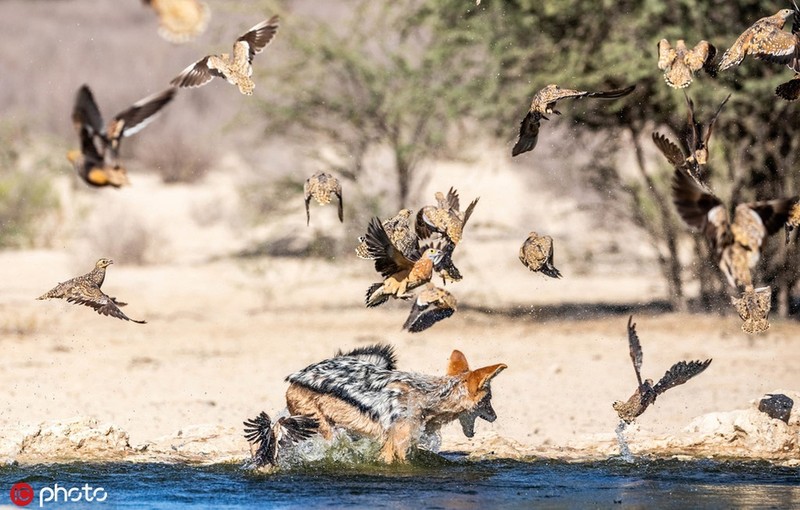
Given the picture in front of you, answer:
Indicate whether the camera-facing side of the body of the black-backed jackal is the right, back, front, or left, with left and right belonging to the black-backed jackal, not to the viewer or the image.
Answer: right
